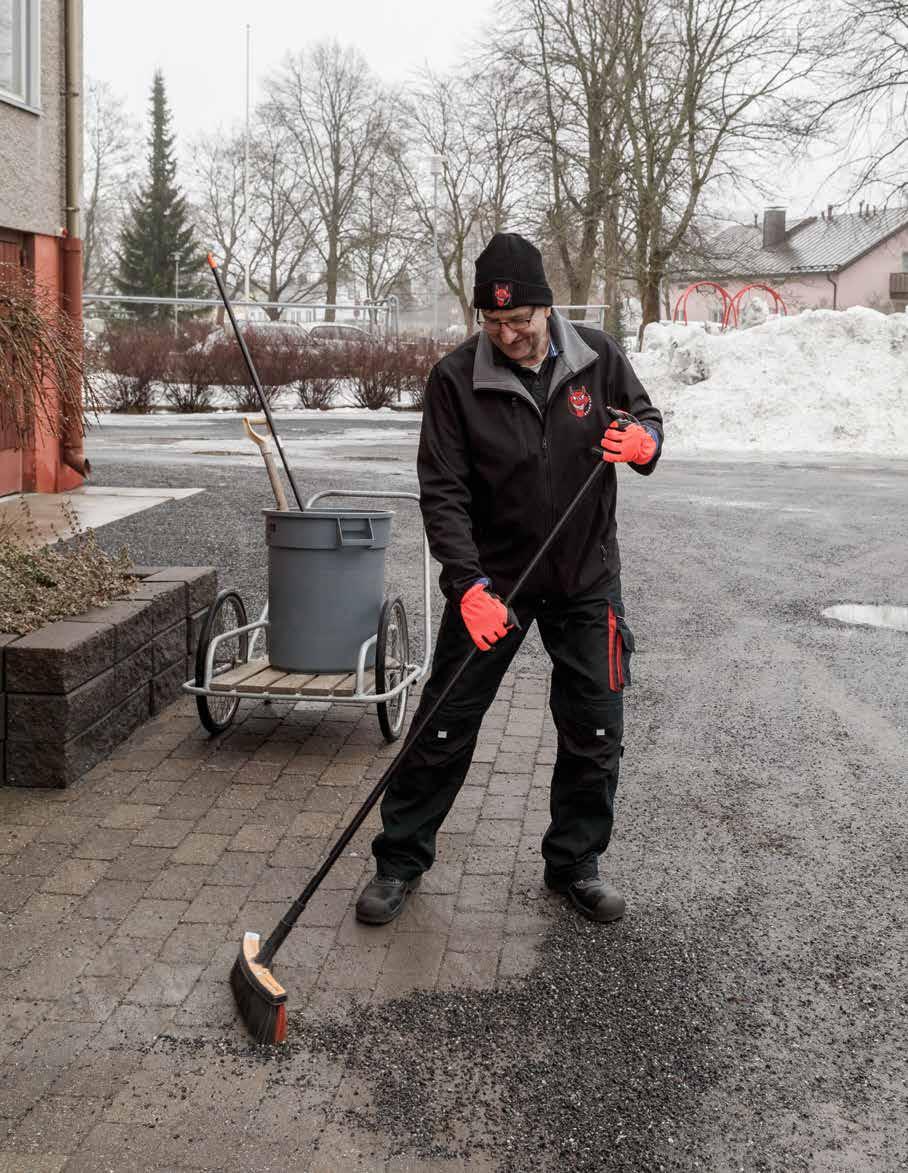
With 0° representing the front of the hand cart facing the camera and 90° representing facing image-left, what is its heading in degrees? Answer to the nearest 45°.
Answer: approximately 0°

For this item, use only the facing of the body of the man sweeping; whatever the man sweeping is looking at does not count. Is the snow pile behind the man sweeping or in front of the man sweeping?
behind

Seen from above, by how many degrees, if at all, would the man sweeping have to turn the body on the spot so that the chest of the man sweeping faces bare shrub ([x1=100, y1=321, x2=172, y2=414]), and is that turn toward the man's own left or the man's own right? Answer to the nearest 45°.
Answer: approximately 180°

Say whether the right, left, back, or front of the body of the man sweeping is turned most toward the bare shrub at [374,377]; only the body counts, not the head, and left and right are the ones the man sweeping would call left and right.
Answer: back

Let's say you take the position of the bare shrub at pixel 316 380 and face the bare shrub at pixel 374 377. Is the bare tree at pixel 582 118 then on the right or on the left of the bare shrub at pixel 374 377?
left

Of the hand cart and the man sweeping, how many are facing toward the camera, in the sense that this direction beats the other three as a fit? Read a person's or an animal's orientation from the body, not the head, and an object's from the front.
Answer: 2

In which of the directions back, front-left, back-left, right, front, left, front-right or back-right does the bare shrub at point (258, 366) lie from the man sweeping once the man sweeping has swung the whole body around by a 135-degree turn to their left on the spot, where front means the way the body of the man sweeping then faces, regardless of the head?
front-left

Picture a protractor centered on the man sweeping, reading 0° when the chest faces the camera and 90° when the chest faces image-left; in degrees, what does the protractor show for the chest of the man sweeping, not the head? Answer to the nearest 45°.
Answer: approximately 0°
